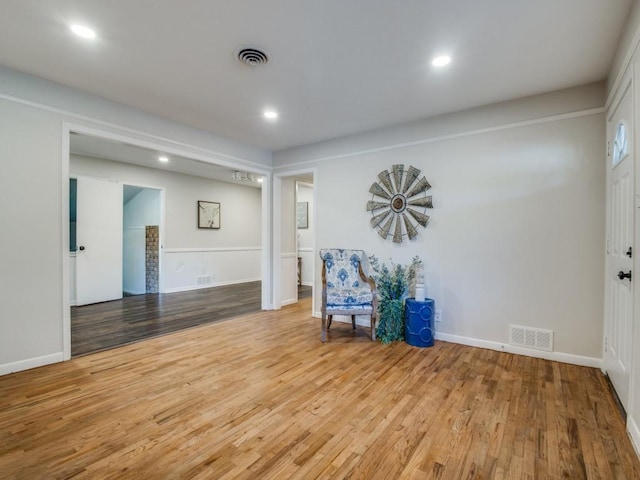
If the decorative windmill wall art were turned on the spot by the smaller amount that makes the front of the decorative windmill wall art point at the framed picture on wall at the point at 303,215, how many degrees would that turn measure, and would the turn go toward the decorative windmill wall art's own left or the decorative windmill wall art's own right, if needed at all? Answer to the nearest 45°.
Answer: approximately 90° to the decorative windmill wall art's own right

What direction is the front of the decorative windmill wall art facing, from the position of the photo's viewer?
facing the viewer and to the left of the viewer

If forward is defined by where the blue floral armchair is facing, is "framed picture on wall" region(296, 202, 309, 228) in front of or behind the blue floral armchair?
behind

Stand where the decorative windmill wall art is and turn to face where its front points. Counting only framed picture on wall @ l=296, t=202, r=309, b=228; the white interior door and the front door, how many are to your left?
1

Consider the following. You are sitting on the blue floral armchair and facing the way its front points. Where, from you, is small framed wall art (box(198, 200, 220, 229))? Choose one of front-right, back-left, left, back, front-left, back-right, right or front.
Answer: back-right

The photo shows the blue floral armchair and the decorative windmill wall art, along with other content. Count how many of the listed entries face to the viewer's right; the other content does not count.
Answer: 0

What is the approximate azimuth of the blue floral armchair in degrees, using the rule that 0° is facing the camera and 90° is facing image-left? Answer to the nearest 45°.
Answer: approximately 0°

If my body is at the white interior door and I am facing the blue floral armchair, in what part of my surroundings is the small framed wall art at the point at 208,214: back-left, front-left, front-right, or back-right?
front-left

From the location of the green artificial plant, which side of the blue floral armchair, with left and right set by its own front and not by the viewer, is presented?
left

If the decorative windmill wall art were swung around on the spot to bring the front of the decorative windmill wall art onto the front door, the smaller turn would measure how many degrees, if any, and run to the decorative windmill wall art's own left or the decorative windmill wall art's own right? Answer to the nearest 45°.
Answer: approximately 90° to the decorative windmill wall art's own left

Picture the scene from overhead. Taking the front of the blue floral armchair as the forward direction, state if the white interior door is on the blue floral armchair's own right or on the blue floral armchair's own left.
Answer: on the blue floral armchair's own right

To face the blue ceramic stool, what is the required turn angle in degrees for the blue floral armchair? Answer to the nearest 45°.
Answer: approximately 45° to its left
